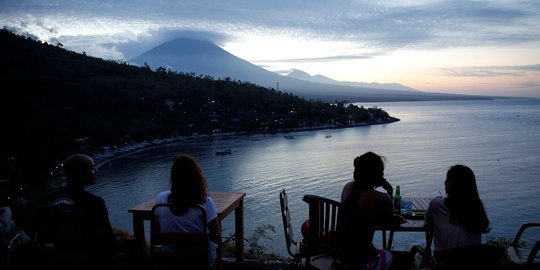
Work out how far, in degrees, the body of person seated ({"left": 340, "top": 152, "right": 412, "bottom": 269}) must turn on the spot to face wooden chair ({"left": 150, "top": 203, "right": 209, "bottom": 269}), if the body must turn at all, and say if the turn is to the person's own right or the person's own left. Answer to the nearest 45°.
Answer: approximately 135° to the person's own left

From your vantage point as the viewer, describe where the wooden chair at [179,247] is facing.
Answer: facing away from the viewer

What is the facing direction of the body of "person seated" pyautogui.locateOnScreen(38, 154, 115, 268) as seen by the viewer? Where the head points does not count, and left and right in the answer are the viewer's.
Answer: facing away from the viewer and to the right of the viewer

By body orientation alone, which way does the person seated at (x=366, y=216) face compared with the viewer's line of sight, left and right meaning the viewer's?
facing away from the viewer and to the right of the viewer

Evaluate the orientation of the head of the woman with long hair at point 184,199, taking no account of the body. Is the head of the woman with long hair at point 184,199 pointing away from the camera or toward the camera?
away from the camera

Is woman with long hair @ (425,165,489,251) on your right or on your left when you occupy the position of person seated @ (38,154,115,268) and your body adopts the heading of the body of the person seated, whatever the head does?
on your right

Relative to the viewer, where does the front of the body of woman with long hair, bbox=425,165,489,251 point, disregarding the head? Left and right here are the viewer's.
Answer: facing away from the viewer and to the left of the viewer

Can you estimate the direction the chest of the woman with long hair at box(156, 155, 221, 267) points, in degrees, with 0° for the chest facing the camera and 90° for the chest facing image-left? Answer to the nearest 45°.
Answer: approximately 180°

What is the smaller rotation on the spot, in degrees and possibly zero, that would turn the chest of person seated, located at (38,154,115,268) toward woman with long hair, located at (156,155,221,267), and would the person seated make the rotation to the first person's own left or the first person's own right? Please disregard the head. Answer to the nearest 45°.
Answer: approximately 45° to the first person's own right
